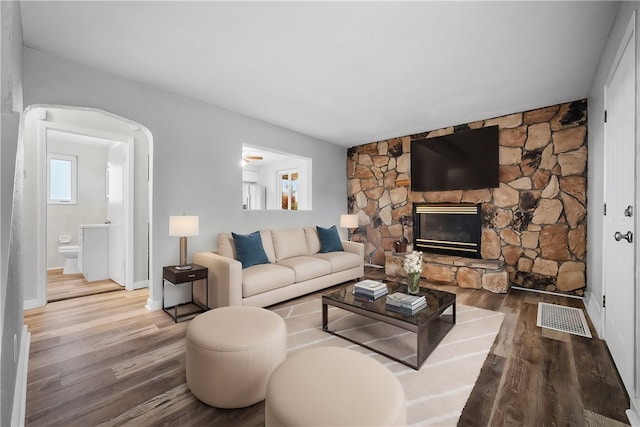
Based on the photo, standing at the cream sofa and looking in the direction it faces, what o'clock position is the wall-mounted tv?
The wall-mounted tv is roughly at 10 o'clock from the cream sofa.

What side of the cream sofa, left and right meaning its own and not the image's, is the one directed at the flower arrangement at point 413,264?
front

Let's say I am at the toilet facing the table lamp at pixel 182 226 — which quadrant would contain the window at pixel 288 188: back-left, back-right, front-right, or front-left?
front-left

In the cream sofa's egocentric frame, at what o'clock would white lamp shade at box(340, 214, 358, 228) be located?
The white lamp shade is roughly at 9 o'clock from the cream sofa.

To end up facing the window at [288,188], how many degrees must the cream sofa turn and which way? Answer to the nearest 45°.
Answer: approximately 135° to its left

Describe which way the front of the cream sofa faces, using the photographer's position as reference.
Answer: facing the viewer and to the right of the viewer

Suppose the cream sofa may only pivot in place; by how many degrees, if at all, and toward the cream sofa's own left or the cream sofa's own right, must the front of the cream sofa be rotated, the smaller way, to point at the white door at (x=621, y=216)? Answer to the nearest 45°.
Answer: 0° — it already faces it

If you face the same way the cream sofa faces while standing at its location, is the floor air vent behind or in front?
in front

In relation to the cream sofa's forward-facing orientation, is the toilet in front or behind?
behind

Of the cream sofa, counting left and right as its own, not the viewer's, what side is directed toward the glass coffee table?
front

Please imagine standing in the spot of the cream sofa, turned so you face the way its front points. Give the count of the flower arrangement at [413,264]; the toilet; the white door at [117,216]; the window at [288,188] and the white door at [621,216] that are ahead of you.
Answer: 2

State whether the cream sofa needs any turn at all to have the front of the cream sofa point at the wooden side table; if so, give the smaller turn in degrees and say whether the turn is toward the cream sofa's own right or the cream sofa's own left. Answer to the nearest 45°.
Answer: approximately 135° to the cream sofa's own right

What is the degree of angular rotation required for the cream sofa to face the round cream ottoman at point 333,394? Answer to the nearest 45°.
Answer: approximately 45° to its right
